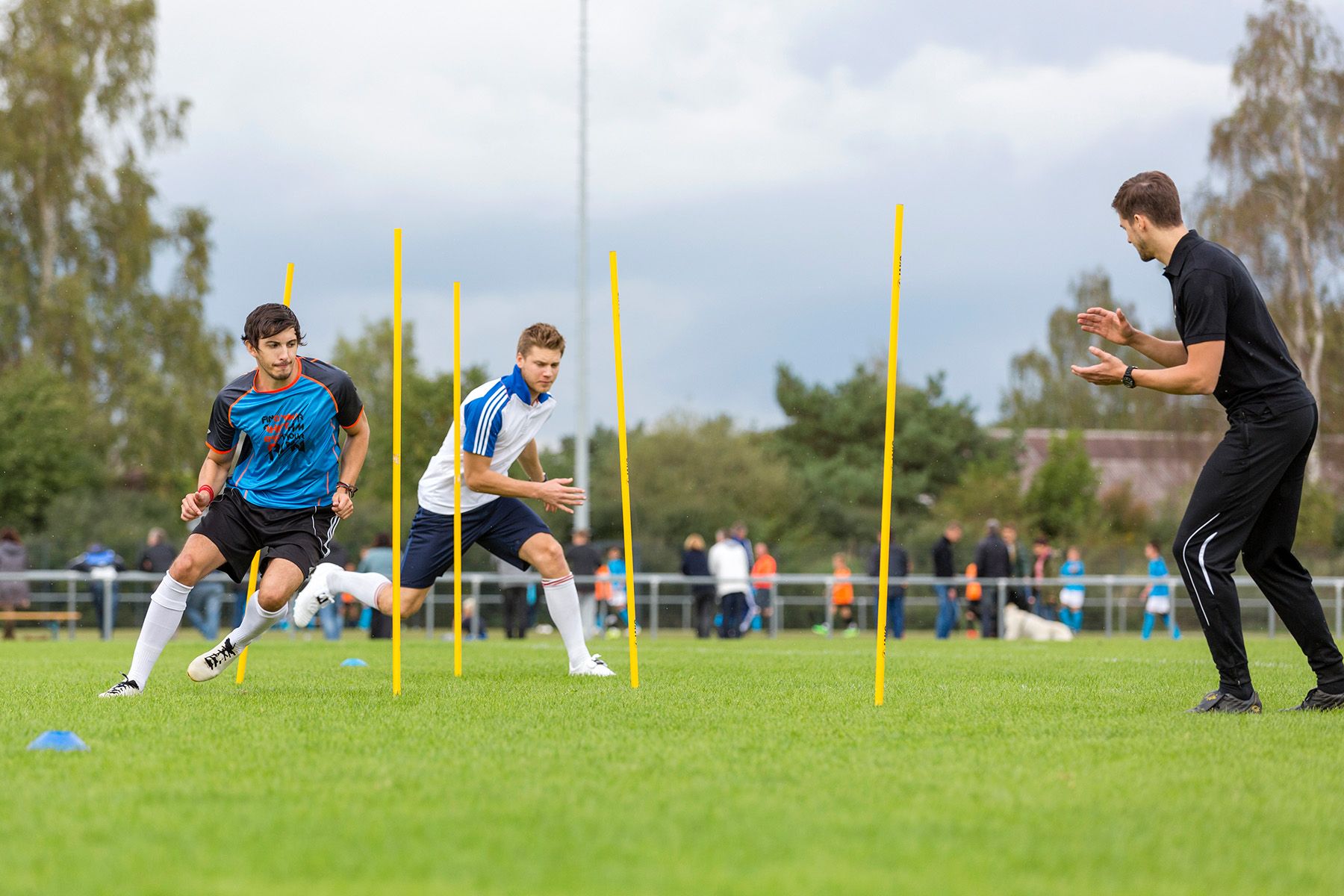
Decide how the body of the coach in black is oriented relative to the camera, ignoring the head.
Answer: to the viewer's left

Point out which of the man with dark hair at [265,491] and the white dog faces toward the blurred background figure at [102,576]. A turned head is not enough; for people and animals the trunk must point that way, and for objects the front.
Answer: the white dog

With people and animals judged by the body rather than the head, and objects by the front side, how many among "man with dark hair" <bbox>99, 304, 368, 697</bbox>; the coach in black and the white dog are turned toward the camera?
1

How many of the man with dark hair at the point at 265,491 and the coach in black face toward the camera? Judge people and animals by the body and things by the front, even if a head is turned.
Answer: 1

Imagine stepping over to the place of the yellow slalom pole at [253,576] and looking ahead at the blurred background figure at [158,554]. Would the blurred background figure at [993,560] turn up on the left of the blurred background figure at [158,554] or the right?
right

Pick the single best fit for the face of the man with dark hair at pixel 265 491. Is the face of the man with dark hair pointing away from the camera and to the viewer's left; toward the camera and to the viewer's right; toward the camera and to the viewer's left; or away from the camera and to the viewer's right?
toward the camera and to the viewer's right

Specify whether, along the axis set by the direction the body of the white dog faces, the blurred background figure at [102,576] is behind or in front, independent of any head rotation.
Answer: in front

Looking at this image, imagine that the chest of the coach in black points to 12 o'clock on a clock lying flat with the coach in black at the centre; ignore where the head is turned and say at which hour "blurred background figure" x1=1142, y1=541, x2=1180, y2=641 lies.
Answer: The blurred background figure is roughly at 3 o'clock from the coach in black.

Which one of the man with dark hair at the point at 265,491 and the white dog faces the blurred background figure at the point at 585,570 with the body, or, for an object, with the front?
the white dog

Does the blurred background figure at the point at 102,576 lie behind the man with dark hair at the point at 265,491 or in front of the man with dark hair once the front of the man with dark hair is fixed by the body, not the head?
behind

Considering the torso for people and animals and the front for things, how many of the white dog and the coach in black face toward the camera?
0

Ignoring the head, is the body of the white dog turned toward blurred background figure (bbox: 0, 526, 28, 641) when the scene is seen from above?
yes

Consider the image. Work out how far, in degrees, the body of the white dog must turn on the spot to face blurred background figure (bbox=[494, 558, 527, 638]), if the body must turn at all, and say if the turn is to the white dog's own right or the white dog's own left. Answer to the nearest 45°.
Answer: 0° — it already faces them

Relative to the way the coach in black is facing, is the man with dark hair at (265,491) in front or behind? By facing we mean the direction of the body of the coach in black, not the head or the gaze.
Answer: in front

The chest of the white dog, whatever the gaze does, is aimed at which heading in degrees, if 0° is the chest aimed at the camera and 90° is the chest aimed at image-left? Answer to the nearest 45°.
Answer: approximately 90°

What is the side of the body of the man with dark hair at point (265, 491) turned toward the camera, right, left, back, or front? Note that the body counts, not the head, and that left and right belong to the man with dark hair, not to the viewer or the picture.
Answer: front
